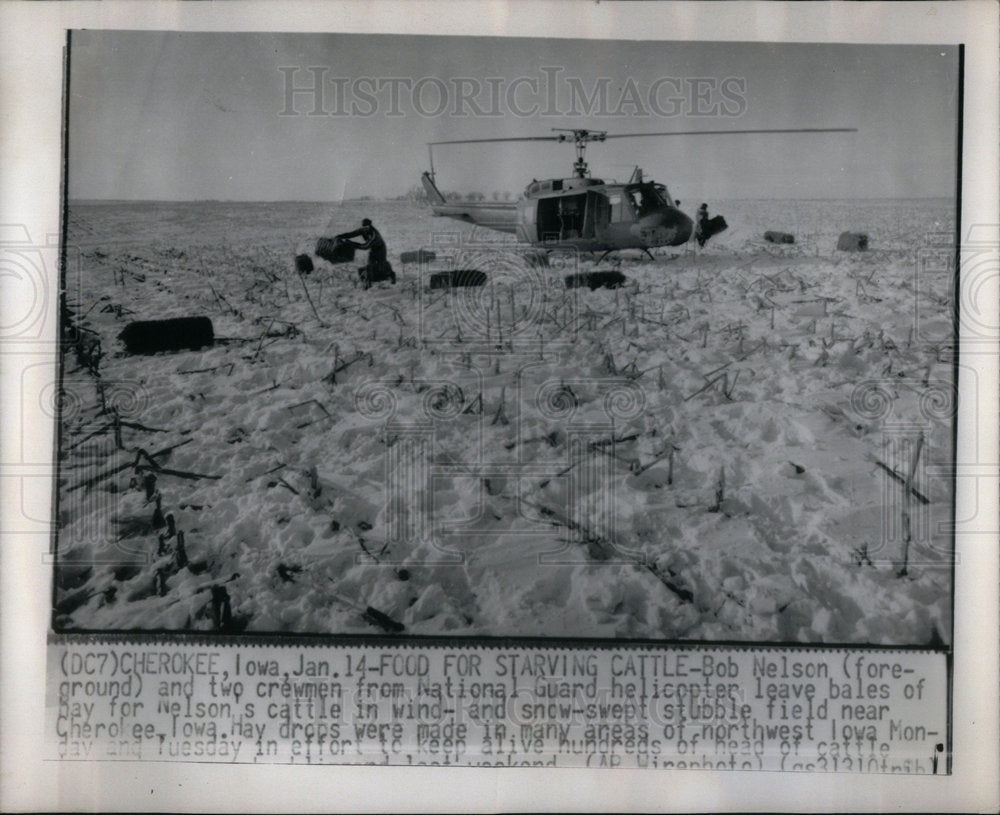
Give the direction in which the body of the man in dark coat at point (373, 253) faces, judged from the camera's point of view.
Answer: to the viewer's left
